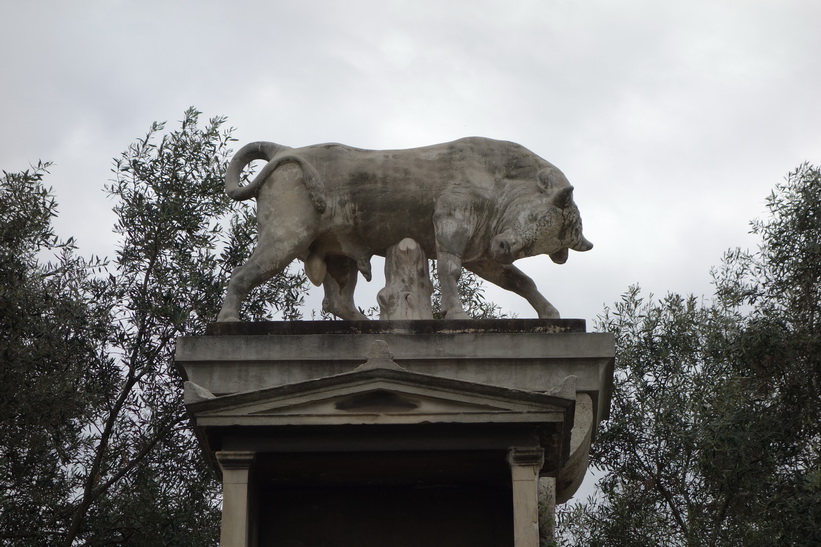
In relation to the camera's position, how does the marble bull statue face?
facing to the right of the viewer

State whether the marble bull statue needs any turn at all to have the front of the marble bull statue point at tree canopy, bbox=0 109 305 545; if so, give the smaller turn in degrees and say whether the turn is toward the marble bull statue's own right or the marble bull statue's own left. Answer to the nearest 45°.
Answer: approximately 135° to the marble bull statue's own left

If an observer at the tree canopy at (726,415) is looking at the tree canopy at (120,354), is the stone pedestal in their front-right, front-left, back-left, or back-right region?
front-left

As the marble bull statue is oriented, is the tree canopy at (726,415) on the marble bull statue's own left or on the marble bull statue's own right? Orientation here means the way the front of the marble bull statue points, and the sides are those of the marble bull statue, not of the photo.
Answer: on the marble bull statue's own left
